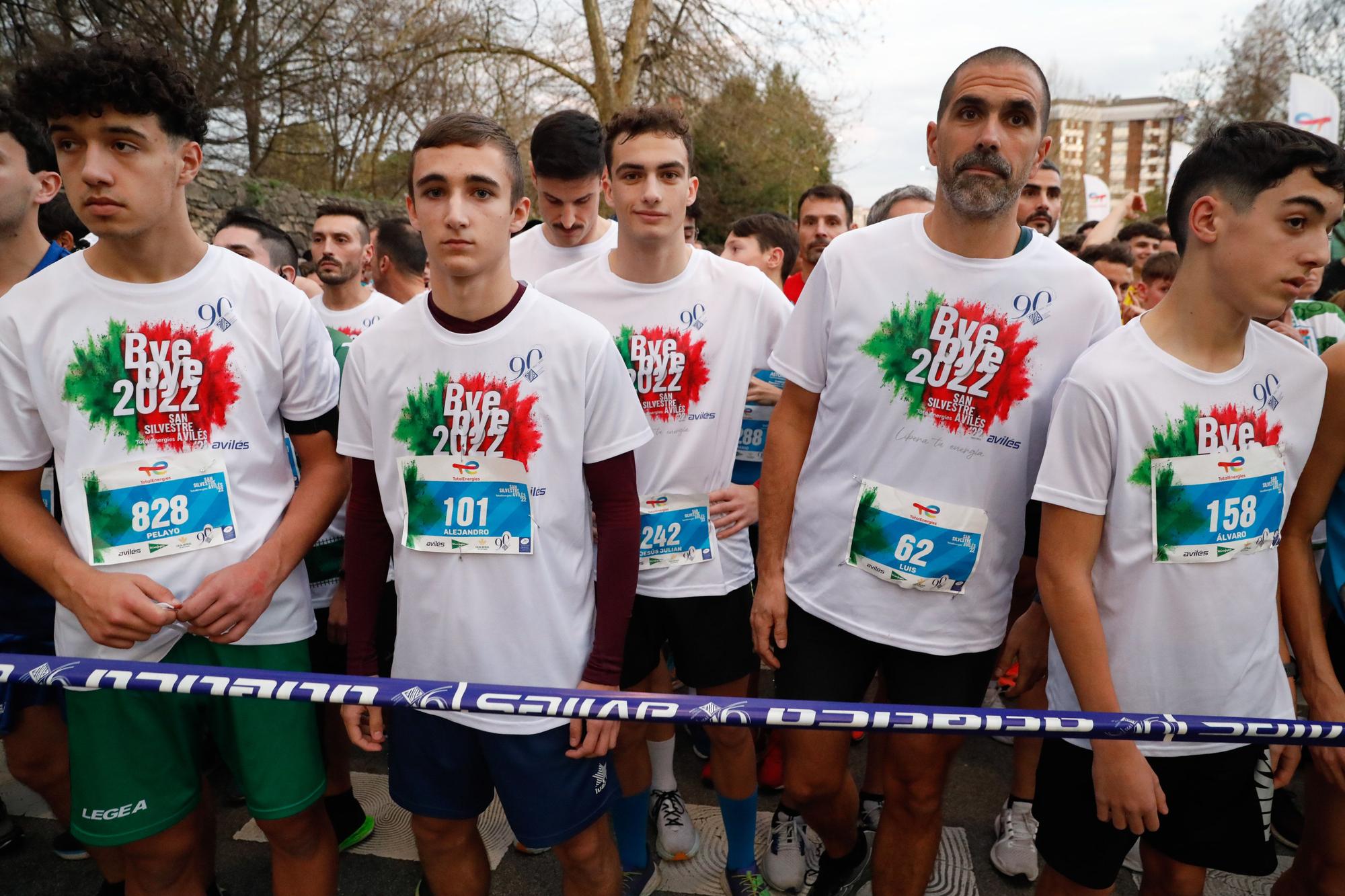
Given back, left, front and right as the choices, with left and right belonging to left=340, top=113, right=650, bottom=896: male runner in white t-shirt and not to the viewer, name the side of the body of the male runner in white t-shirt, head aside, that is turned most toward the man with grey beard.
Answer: left

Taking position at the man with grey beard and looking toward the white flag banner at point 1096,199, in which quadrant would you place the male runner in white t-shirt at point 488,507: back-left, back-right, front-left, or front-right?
back-left

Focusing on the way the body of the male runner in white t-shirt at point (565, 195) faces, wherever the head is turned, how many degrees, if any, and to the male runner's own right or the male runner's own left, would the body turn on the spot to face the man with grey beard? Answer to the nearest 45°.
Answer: approximately 45° to the male runner's own left

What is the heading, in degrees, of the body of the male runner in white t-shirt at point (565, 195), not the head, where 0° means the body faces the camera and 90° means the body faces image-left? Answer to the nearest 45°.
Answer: approximately 0°

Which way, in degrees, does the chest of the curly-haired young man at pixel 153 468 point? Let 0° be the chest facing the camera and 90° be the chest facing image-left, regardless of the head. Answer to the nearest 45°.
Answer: approximately 0°

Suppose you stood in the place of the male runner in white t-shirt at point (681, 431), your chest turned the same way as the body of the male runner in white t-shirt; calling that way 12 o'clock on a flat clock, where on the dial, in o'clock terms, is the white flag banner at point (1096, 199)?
The white flag banner is roughly at 7 o'clock from the male runner in white t-shirt.
